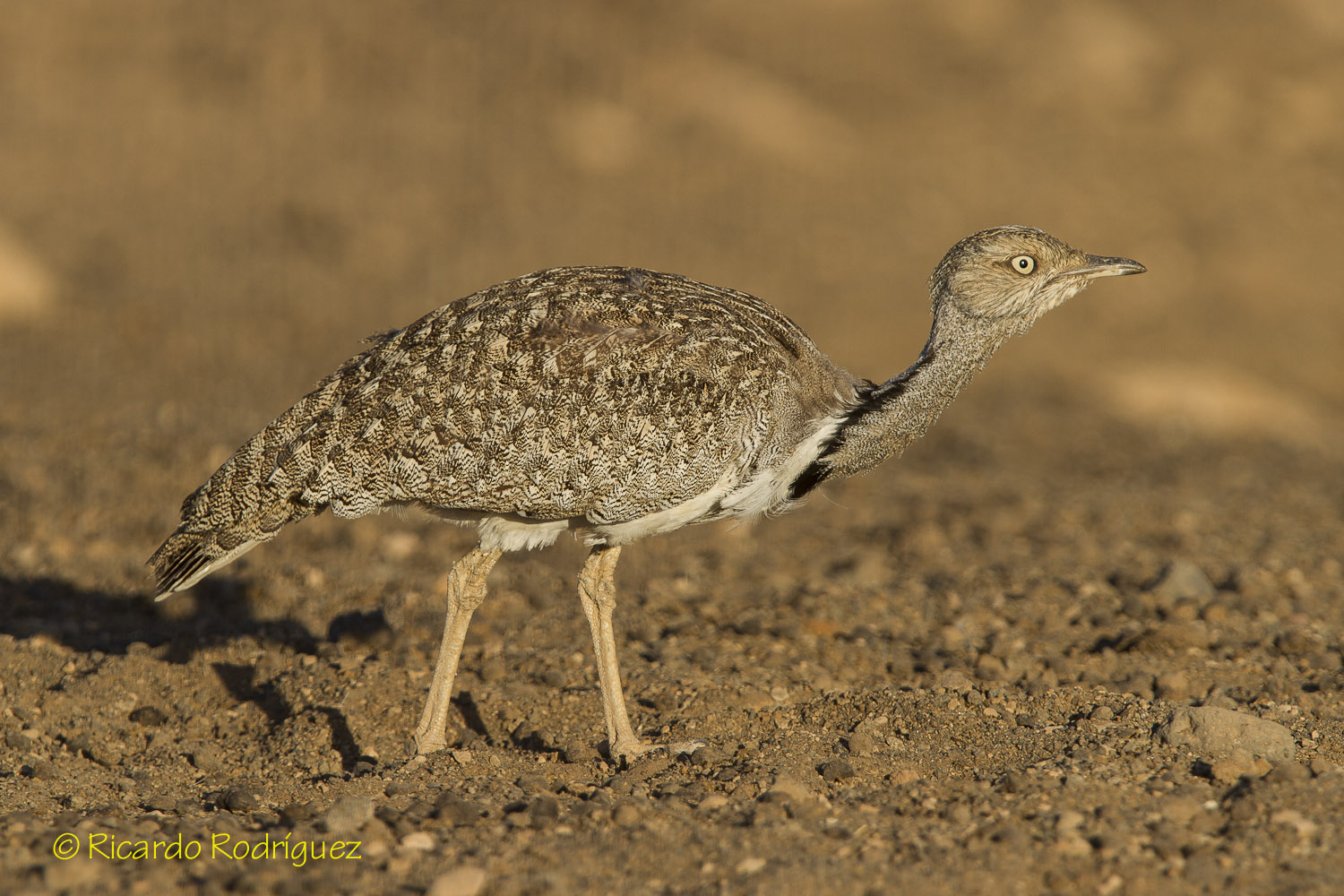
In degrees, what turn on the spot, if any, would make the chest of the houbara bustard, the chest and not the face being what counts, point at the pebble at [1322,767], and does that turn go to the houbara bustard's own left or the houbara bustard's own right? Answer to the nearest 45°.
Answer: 0° — it already faces it

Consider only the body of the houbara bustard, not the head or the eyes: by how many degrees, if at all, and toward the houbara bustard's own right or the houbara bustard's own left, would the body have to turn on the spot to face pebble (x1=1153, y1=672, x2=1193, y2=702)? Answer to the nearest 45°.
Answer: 0° — it already faces it

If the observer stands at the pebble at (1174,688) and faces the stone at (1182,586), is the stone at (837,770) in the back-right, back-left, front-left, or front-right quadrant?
back-left

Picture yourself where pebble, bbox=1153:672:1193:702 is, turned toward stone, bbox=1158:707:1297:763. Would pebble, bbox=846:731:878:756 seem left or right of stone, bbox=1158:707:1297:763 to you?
right

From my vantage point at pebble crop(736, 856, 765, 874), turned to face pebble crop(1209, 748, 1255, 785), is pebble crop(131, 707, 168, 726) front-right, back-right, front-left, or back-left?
back-left

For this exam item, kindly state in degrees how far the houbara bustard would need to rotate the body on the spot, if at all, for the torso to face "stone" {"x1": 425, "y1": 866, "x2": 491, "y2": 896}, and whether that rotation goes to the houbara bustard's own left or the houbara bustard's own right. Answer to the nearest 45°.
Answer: approximately 90° to the houbara bustard's own right

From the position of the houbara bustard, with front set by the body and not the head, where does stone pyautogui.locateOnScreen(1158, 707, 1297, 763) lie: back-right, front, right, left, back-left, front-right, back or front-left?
front

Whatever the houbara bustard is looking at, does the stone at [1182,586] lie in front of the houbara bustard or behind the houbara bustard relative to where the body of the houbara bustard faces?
in front

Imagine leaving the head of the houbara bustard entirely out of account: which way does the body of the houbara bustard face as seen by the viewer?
to the viewer's right
